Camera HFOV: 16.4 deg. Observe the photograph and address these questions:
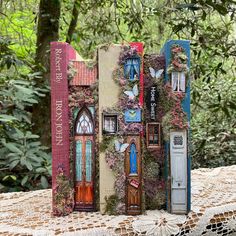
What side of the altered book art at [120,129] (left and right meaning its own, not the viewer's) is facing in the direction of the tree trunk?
back

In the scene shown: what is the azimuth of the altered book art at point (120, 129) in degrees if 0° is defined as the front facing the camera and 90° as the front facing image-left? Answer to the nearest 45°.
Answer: approximately 0°
